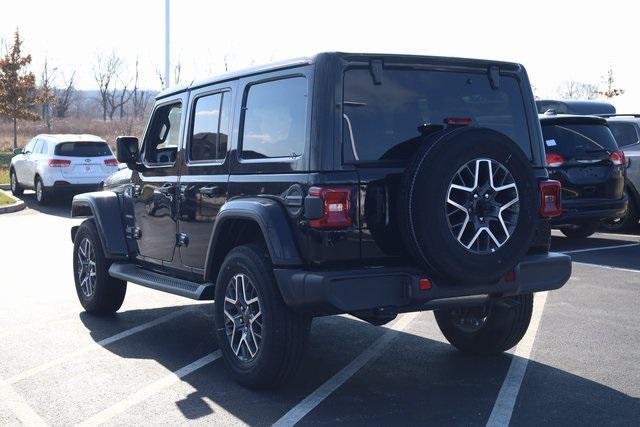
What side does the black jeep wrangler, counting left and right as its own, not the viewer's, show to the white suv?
front

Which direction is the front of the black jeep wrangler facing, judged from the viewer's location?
facing away from the viewer and to the left of the viewer
